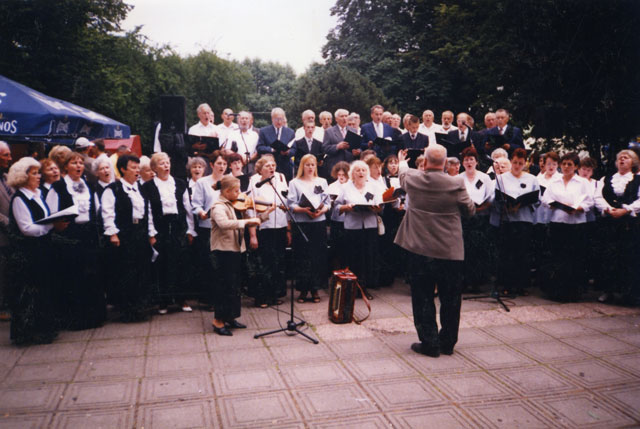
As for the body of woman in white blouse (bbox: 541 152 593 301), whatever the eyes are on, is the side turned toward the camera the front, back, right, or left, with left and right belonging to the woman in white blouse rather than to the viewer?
front

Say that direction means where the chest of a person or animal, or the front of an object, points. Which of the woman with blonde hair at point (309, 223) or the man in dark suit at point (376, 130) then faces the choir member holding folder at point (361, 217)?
the man in dark suit

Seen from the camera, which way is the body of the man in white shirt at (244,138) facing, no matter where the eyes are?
toward the camera

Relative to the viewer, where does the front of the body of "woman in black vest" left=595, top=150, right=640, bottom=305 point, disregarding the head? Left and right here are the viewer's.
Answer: facing the viewer and to the left of the viewer

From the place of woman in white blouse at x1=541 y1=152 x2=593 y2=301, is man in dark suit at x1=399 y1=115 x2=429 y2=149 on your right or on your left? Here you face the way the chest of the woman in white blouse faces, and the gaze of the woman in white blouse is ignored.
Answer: on your right

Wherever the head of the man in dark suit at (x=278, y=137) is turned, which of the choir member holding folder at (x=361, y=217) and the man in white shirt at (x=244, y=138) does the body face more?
the choir member holding folder

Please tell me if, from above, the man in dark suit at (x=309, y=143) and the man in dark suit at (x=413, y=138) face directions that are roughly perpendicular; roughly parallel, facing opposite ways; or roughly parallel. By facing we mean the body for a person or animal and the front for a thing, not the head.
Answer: roughly parallel

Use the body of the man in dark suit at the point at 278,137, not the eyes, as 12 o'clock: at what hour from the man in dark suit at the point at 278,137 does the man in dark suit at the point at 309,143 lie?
the man in dark suit at the point at 309,143 is roughly at 9 o'clock from the man in dark suit at the point at 278,137.

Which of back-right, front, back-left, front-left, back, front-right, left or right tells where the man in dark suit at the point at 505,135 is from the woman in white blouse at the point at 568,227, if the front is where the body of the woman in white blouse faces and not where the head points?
back-right

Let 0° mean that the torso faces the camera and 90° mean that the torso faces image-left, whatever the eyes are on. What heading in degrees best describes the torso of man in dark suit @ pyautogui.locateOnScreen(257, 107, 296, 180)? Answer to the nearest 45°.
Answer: approximately 0°

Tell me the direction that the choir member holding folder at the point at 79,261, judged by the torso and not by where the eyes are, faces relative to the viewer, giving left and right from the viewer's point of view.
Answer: facing the viewer and to the right of the viewer

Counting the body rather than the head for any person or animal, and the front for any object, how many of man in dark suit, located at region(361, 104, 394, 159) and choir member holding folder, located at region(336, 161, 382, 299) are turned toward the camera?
2

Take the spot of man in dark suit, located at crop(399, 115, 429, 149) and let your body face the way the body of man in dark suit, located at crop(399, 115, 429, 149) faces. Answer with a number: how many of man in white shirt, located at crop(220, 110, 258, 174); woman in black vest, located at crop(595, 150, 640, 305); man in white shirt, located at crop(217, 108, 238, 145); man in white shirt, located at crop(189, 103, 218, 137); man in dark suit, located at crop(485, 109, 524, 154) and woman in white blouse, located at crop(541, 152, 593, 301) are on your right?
3
